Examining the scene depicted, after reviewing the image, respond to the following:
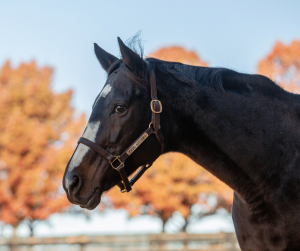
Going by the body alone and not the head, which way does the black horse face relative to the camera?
to the viewer's left

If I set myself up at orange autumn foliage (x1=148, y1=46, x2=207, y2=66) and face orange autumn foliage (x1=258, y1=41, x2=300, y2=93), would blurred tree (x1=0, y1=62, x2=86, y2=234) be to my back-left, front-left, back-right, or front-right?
back-right

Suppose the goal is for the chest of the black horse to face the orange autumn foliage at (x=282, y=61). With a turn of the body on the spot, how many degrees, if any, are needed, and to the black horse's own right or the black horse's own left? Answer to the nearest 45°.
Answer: approximately 90° to the black horse's own right

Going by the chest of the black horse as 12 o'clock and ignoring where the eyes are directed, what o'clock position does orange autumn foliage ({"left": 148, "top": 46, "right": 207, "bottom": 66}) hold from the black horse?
The orange autumn foliage is roughly at 3 o'clock from the black horse.

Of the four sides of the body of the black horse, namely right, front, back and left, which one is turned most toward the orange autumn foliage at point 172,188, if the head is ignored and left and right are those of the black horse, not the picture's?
right

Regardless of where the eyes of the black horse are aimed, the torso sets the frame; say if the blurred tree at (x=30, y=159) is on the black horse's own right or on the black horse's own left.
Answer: on the black horse's own right
